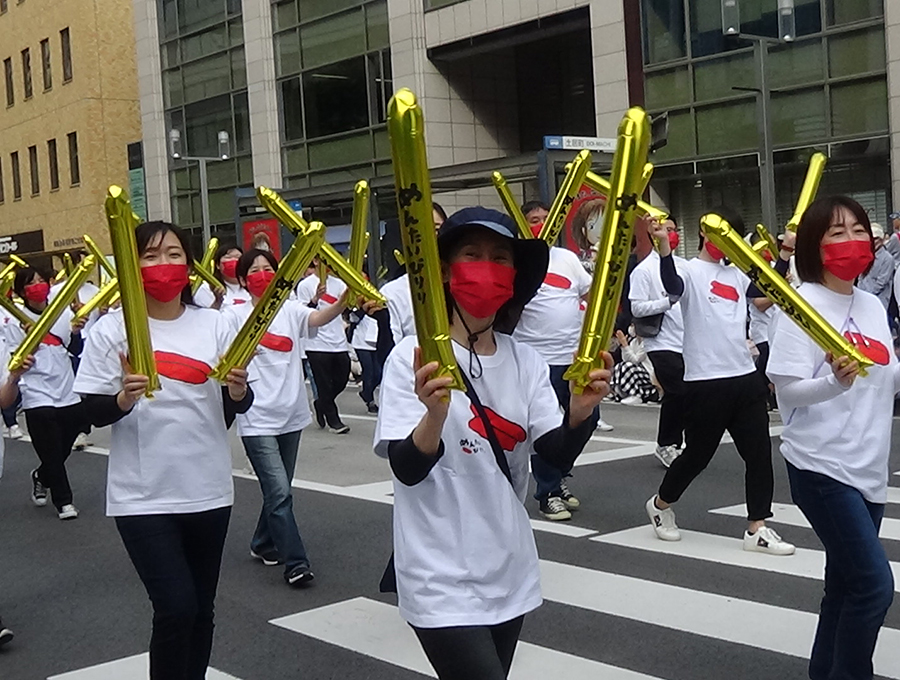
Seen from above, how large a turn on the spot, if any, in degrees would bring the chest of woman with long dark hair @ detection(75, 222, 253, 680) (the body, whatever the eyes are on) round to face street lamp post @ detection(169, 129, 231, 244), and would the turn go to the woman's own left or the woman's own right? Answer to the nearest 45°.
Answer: approximately 180°

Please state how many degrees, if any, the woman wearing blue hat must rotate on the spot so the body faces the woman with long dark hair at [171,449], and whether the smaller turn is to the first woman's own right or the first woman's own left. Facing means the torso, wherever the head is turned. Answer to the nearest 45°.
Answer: approximately 135° to the first woman's own right

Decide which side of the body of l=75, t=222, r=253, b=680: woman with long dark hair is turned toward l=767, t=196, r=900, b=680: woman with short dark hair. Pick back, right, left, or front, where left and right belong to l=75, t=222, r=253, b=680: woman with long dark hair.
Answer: left

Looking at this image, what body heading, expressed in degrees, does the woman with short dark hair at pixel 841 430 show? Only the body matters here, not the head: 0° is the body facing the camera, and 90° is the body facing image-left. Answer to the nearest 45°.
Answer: approximately 315°

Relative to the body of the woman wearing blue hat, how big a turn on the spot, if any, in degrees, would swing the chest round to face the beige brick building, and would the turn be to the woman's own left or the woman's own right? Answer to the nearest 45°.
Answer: approximately 180°

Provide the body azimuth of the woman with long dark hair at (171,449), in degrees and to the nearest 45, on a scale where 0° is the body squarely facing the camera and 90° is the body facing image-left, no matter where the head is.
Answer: approximately 0°

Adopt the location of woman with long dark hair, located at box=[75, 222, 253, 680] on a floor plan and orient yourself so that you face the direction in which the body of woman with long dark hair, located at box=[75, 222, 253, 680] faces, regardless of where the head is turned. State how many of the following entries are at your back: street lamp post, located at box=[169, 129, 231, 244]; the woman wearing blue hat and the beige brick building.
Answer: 2

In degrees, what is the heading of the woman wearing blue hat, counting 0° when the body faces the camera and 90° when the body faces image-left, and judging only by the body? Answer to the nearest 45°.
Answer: approximately 0°

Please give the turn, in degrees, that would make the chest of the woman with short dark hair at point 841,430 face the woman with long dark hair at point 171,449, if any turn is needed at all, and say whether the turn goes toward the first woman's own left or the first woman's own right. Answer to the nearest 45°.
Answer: approximately 135° to the first woman's own right

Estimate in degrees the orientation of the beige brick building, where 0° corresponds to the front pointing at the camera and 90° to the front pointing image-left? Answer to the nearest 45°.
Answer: approximately 45°

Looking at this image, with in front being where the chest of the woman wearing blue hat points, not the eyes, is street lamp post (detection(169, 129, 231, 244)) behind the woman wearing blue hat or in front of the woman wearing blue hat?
behind

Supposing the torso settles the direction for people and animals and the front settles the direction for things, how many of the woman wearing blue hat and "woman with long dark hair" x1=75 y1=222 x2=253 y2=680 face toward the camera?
2

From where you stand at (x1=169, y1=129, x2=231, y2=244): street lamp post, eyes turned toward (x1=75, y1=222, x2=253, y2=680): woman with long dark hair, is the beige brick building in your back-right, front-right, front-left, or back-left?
back-right

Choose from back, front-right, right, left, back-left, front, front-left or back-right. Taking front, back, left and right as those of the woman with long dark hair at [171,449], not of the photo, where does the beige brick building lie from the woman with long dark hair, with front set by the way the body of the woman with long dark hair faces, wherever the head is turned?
back

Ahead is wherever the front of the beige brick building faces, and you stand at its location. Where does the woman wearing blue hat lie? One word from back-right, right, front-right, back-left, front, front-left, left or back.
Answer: front-left
